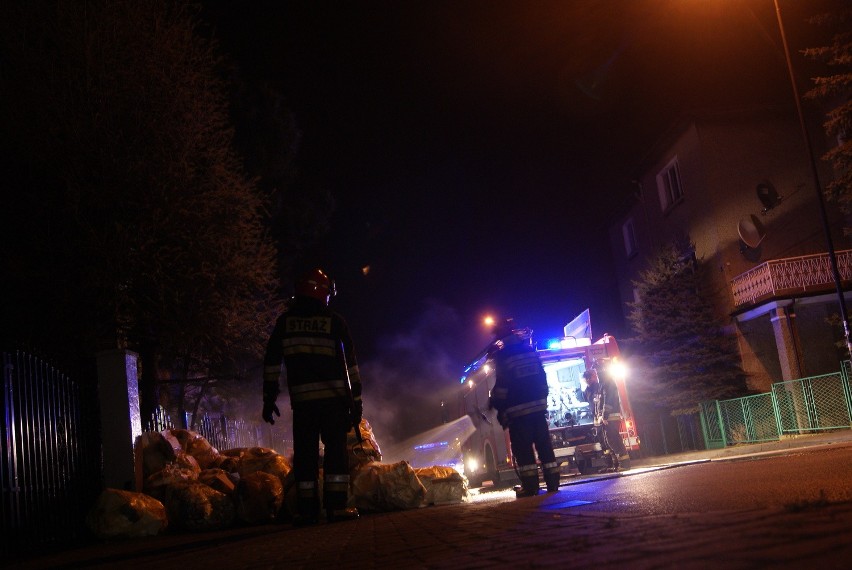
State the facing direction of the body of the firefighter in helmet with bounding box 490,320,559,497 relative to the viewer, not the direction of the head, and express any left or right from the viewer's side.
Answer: facing away from the viewer and to the left of the viewer

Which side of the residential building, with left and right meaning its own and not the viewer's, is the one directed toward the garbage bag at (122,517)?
front

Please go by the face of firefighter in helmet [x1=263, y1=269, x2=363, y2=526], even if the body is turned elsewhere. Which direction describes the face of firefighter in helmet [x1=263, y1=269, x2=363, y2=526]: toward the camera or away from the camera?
away from the camera

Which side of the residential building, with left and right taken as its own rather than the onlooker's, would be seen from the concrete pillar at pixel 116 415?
front

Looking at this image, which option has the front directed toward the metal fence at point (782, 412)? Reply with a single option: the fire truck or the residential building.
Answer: the residential building

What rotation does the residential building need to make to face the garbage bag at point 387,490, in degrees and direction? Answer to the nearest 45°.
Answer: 0° — it already faces it

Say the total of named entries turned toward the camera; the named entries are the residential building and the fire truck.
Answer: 1
